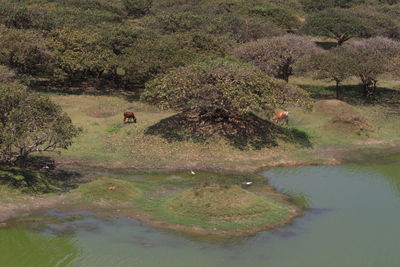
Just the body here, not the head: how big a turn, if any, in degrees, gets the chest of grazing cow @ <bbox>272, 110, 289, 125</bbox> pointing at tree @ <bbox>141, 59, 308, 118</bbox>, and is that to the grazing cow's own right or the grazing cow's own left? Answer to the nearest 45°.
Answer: approximately 45° to the grazing cow's own left

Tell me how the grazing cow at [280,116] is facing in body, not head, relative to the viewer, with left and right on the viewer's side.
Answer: facing to the left of the viewer

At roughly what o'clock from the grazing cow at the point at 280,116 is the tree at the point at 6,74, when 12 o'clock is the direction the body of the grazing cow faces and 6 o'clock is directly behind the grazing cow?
The tree is roughly at 12 o'clock from the grazing cow.

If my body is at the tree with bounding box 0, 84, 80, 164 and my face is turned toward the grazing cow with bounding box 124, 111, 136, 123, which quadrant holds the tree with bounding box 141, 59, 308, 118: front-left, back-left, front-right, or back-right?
front-right

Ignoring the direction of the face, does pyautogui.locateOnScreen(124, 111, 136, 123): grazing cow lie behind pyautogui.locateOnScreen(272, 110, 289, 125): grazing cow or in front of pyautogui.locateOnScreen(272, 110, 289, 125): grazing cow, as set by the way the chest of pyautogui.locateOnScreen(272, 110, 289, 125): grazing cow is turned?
in front

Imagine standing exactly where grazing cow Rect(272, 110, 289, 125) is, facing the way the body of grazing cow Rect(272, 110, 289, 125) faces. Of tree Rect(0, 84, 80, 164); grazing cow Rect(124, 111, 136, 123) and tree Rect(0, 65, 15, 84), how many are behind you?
0

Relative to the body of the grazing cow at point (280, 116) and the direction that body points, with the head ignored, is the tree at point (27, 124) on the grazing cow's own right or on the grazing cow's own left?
on the grazing cow's own left

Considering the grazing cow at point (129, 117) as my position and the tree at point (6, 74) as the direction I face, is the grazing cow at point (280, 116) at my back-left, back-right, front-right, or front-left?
back-right
